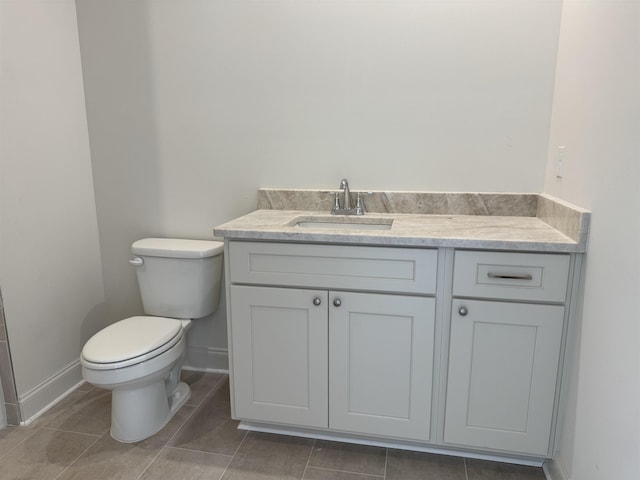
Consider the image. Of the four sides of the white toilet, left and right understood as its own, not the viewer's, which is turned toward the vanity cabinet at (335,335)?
left

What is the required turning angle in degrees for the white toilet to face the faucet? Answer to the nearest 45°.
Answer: approximately 135° to its left

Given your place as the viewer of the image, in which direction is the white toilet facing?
facing the viewer and to the left of the viewer

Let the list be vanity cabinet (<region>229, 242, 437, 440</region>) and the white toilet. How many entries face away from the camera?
0

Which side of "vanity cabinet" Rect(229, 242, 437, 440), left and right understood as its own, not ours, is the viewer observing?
front

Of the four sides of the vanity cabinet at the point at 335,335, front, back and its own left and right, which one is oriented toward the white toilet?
right
